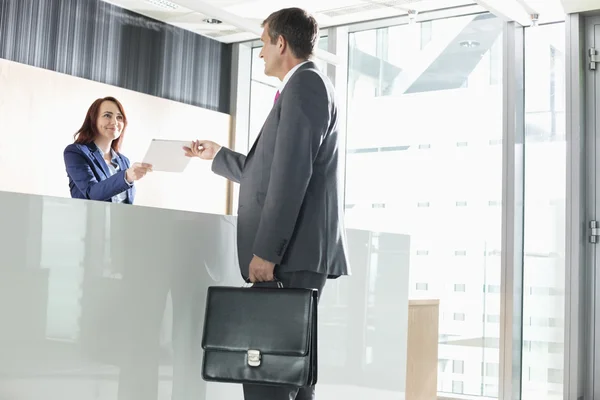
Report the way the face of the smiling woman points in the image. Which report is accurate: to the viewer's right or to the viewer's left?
to the viewer's right

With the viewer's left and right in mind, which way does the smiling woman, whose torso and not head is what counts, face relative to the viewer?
facing the viewer and to the right of the viewer

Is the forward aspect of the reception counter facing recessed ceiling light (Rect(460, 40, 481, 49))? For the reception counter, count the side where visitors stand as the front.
no

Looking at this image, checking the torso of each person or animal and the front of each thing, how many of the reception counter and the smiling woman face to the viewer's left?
0

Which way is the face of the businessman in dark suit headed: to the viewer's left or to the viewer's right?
to the viewer's left

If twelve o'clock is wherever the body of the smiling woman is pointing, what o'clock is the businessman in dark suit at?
The businessman in dark suit is roughly at 1 o'clock from the smiling woman.

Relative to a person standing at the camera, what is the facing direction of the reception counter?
facing the viewer

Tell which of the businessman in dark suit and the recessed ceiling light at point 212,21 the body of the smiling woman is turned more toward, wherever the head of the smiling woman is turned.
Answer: the businessman in dark suit

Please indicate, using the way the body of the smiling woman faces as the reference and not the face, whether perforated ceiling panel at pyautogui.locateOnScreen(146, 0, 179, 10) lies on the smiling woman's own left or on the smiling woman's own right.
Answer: on the smiling woman's own left

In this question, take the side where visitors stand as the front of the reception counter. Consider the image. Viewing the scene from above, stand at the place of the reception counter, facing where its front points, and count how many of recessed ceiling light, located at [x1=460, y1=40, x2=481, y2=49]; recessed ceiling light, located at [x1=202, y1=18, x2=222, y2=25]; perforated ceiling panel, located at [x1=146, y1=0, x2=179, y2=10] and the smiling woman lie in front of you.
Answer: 0

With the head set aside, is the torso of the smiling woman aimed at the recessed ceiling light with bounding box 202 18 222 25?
no

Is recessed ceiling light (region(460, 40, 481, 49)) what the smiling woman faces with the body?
no
